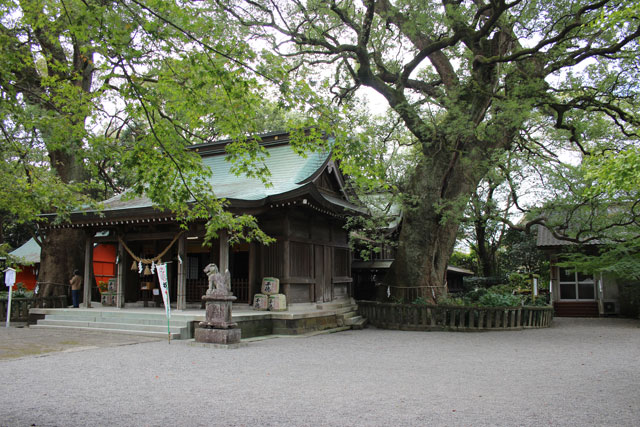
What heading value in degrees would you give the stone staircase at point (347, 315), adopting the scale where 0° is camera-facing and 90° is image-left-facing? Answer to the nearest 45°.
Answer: approximately 315°

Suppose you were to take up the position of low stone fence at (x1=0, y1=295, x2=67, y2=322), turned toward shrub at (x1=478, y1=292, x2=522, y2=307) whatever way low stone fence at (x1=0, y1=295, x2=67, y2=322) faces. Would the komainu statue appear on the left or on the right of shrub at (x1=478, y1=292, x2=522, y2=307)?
right

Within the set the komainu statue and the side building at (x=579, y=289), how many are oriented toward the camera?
1

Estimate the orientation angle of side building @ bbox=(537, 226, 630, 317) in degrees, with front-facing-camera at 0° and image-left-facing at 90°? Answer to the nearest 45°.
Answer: approximately 0°

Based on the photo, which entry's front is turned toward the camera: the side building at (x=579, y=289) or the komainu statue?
the side building

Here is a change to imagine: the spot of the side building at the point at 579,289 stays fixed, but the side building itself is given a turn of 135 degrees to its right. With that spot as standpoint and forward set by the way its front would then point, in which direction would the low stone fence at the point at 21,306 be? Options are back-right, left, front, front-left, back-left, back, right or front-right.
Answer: left

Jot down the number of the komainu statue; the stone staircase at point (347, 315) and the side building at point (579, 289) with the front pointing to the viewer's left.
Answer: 1

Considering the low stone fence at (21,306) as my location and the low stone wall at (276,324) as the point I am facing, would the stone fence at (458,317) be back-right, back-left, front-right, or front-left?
front-left

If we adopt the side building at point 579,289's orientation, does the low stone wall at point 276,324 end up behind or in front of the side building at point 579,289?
in front
